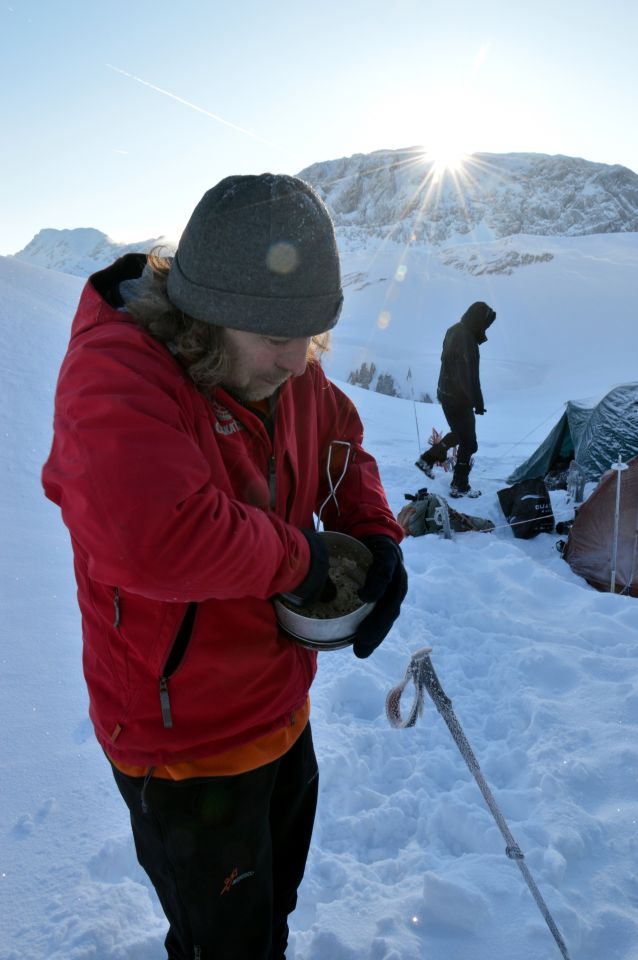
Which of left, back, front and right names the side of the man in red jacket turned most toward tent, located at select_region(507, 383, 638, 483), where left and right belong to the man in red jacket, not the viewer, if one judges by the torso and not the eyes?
left

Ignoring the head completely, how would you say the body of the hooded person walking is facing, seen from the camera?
to the viewer's right

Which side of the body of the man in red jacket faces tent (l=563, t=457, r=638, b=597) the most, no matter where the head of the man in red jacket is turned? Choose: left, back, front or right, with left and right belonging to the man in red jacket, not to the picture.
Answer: left

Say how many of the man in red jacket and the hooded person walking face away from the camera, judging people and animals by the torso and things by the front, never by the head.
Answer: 0

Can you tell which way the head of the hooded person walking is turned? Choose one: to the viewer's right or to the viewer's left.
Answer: to the viewer's right

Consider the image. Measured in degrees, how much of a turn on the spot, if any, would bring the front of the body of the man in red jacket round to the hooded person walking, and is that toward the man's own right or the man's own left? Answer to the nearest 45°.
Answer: approximately 135° to the man's own left

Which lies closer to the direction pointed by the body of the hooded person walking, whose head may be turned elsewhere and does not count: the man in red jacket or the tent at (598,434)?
the tent

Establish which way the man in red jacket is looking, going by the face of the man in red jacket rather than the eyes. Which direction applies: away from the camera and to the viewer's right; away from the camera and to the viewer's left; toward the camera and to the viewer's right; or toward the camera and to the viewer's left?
toward the camera and to the viewer's right

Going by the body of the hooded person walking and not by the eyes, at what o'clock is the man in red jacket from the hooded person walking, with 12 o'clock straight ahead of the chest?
The man in red jacket is roughly at 3 o'clock from the hooded person walking.

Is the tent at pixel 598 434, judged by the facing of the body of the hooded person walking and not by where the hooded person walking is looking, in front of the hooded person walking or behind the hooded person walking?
in front
